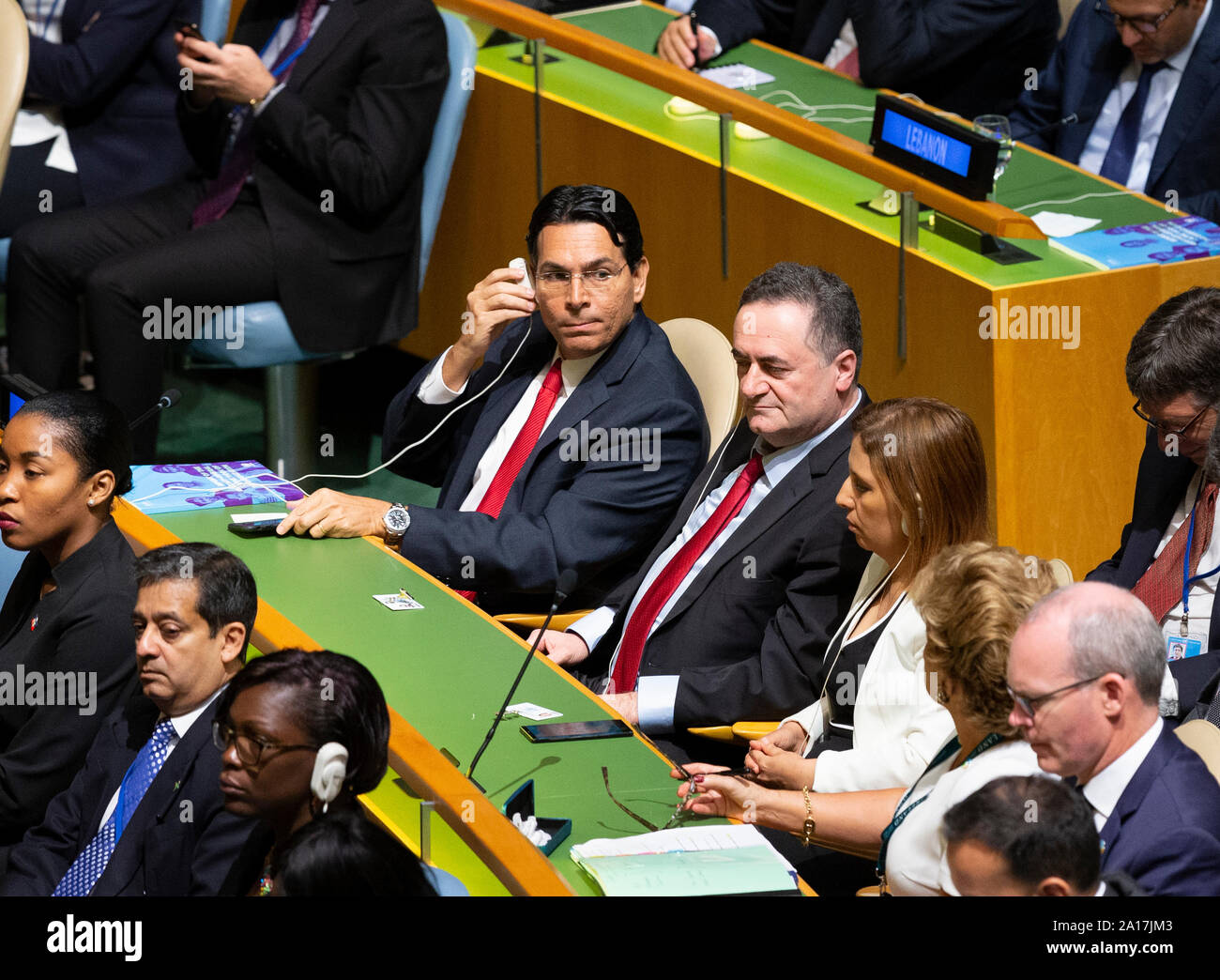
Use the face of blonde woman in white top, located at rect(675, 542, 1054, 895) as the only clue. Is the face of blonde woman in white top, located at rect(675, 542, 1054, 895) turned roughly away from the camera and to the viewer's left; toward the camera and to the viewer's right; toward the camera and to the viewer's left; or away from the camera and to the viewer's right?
away from the camera and to the viewer's left

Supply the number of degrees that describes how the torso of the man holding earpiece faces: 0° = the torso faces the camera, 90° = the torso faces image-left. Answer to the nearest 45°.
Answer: approximately 45°

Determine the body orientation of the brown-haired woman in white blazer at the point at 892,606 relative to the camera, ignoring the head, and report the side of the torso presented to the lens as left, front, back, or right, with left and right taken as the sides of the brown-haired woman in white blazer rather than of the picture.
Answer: left

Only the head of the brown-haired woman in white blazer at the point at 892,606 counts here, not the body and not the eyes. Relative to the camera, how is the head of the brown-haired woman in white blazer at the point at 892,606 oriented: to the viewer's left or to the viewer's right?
to the viewer's left

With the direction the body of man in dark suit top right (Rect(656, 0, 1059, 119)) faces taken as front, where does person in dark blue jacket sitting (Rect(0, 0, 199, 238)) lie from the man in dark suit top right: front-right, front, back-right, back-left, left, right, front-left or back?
front-right

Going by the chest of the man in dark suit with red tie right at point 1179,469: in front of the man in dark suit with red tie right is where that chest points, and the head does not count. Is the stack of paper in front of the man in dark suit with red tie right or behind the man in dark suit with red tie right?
in front

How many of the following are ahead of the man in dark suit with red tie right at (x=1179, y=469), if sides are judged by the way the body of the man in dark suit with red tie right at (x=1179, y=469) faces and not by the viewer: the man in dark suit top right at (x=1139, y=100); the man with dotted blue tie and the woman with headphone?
2

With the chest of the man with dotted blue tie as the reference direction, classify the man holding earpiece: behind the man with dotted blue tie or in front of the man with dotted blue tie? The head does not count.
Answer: behind

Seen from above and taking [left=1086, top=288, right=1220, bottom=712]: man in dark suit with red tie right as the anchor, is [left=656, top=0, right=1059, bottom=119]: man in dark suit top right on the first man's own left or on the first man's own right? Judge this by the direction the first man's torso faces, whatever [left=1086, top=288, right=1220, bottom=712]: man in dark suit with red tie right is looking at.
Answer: on the first man's own right

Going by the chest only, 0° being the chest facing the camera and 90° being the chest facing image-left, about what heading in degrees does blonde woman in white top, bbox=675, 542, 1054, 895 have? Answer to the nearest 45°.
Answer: approximately 90°

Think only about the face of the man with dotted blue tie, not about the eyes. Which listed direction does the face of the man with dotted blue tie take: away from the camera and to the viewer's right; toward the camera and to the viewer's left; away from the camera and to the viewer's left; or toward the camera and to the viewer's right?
toward the camera and to the viewer's left

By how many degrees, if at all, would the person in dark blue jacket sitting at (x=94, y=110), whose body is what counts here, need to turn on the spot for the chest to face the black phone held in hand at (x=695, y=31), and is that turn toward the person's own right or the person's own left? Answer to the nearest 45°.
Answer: approximately 135° to the person's own left
